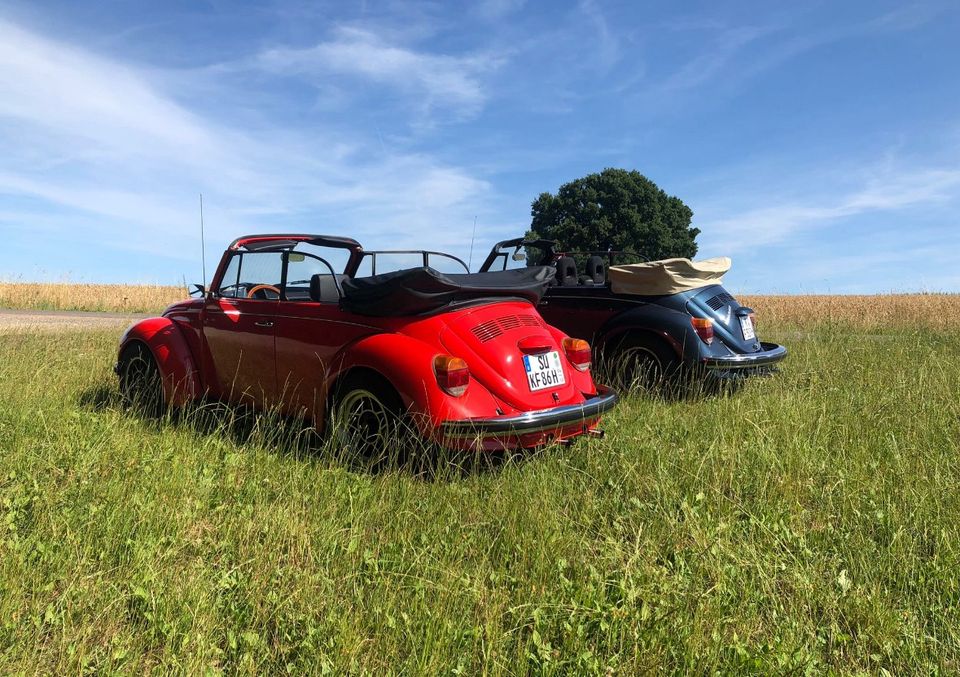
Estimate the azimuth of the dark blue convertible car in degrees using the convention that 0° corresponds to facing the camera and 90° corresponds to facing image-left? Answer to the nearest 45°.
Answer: approximately 135°

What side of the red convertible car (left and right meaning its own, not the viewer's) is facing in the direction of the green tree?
right

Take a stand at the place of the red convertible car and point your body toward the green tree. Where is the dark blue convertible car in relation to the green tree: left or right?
right

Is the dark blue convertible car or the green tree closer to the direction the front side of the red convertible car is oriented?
the green tree

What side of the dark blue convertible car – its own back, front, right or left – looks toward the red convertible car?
left

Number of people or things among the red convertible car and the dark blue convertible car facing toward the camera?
0

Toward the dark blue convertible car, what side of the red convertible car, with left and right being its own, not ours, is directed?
right

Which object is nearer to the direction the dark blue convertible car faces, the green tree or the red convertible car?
the green tree

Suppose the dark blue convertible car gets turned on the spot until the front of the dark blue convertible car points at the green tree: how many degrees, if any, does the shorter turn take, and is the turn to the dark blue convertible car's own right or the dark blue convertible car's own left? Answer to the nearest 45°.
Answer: approximately 45° to the dark blue convertible car's own right

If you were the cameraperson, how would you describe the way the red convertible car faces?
facing away from the viewer and to the left of the viewer
